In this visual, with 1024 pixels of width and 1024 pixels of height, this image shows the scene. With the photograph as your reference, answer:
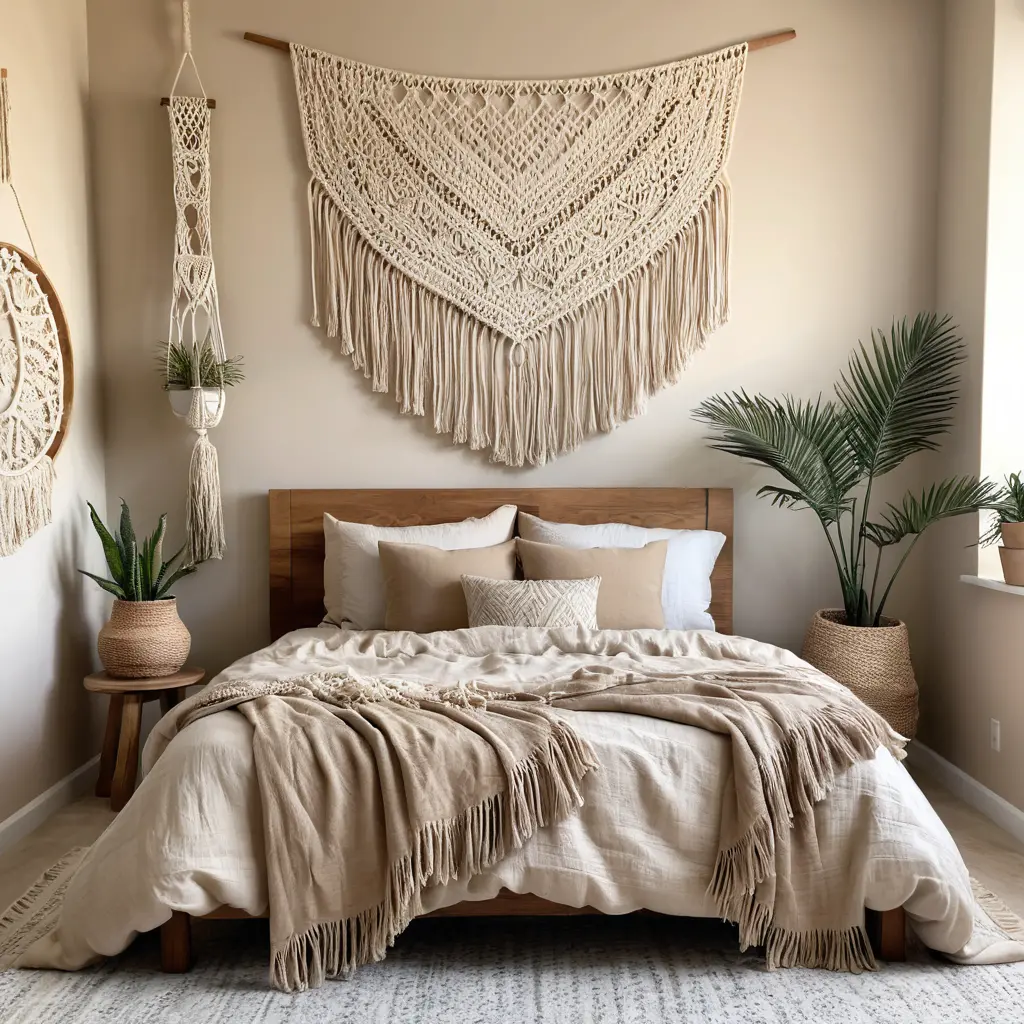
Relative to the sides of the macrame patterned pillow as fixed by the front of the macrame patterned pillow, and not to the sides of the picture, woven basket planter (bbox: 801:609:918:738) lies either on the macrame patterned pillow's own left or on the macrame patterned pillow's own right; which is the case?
on the macrame patterned pillow's own left

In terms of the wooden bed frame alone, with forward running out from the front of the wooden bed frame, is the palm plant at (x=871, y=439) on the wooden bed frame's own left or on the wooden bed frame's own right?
on the wooden bed frame's own left

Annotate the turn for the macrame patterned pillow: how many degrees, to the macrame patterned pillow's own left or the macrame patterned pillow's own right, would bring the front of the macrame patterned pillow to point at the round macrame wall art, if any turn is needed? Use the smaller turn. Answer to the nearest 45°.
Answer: approximately 90° to the macrame patterned pillow's own right

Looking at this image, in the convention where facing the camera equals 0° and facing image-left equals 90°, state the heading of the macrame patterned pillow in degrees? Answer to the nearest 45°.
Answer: approximately 0°

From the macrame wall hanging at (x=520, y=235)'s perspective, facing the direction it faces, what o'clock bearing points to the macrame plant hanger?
The macrame plant hanger is roughly at 3 o'clock from the macrame wall hanging.

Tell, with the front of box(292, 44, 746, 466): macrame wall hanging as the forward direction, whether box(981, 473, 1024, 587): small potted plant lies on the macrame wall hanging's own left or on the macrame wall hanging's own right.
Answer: on the macrame wall hanging's own left

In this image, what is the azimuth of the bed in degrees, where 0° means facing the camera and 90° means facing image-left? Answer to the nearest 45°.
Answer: approximately 0°
